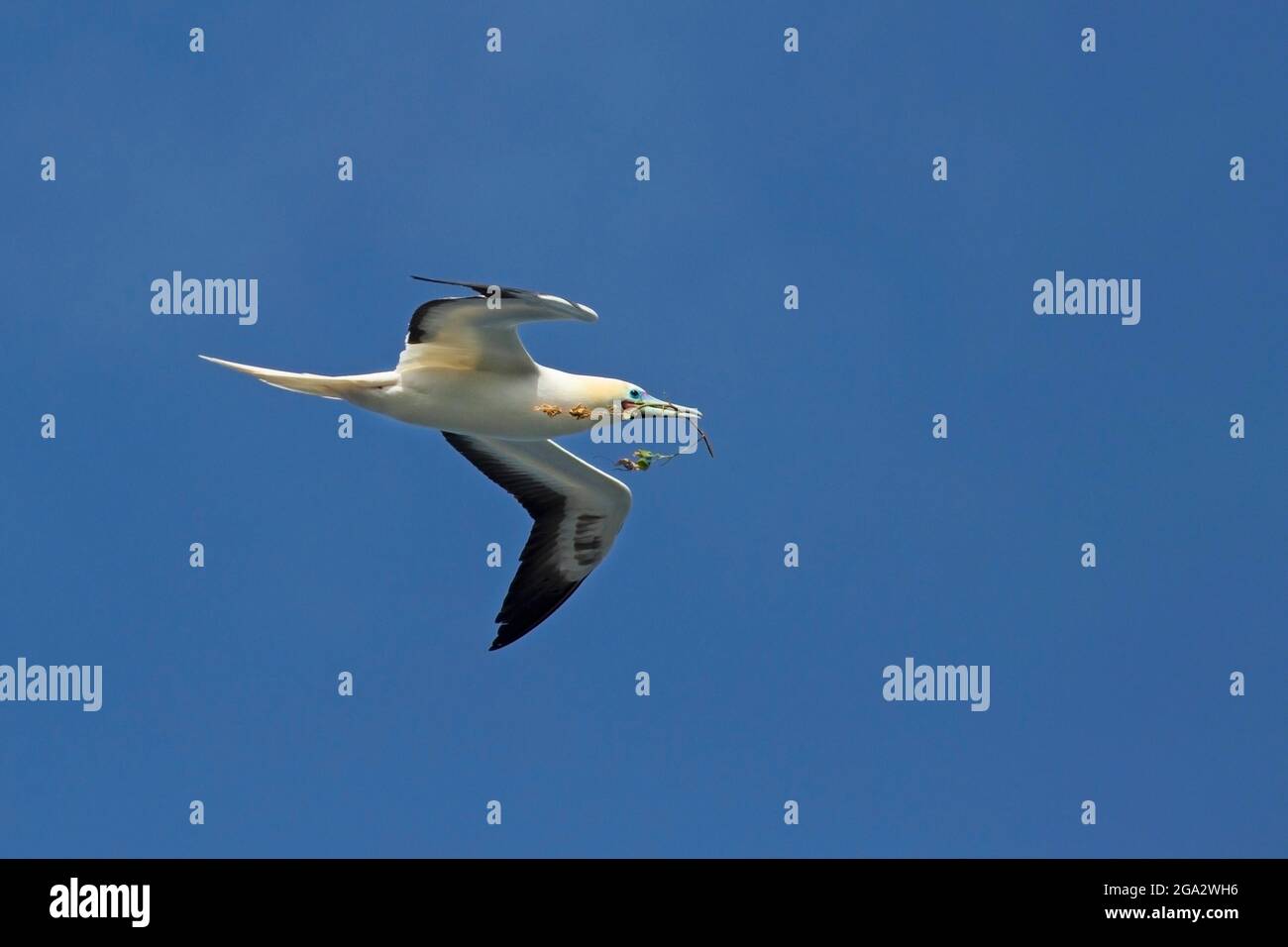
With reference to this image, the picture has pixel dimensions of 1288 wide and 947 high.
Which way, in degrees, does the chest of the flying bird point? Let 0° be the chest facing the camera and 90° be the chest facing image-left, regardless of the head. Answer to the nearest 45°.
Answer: approximately 270°
